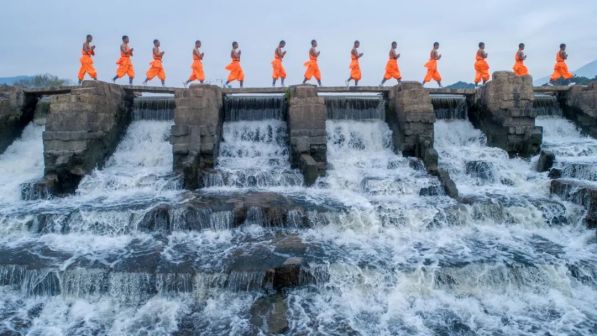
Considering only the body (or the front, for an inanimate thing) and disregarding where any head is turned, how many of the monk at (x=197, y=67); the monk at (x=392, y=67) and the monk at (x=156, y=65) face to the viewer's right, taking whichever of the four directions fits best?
3

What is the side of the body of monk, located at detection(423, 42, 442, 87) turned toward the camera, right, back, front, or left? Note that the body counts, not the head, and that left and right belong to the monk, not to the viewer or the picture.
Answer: right

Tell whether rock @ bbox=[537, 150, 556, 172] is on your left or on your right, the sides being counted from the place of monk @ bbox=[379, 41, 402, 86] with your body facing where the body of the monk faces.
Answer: on your right

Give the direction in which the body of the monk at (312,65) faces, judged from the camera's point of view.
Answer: to the viewer's right

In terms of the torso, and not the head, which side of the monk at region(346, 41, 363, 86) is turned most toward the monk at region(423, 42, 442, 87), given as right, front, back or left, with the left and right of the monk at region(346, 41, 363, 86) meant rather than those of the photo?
front

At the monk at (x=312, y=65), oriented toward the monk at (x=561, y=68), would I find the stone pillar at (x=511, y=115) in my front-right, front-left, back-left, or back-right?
front-right

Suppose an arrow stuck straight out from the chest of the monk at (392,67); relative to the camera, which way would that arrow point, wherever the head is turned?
to the viewer's right

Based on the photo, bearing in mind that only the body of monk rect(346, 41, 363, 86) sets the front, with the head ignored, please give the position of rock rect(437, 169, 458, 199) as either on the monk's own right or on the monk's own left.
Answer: on the monk's own right

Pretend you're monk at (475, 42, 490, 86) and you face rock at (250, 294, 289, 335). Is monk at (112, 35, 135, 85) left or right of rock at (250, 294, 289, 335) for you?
right
